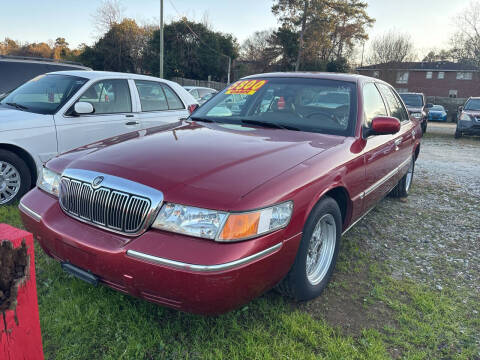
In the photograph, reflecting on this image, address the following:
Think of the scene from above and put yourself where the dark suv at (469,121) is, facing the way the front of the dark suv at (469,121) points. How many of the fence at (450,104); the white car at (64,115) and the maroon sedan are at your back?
1

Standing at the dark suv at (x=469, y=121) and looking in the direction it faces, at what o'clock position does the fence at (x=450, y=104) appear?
The fence is roughly at 6 o'clock from the dark suv.

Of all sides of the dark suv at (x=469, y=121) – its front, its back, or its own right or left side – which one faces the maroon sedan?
front

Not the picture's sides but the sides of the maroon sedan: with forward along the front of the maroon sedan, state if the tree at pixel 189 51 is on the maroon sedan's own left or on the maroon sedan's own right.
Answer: on the maroon sedan's own right

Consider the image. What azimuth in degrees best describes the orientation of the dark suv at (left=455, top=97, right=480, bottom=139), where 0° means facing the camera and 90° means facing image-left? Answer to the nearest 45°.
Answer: approximately 0°

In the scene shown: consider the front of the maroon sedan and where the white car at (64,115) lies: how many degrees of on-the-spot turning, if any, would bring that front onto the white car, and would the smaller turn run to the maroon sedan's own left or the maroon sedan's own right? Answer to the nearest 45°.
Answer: approximately 90° to the maroon sedan's own right

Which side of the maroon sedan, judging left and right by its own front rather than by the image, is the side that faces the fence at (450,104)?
back

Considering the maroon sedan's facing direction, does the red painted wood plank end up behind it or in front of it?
in front

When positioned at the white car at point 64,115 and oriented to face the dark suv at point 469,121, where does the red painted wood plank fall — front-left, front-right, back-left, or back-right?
back-right
